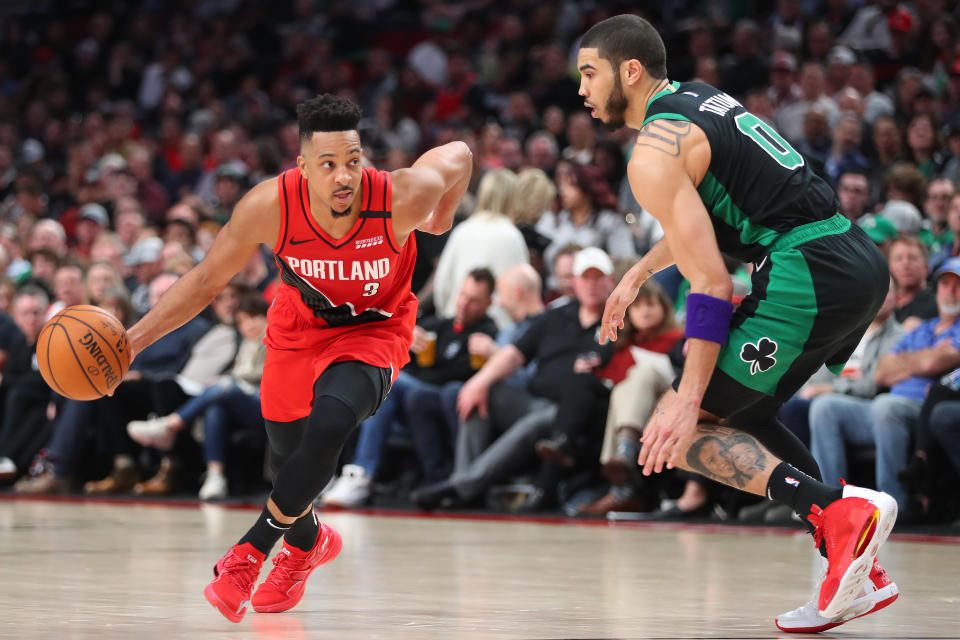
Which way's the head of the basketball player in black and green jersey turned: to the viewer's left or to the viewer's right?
to the viewer's left

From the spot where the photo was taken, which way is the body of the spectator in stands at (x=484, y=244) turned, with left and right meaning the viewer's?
facing away from the viewer

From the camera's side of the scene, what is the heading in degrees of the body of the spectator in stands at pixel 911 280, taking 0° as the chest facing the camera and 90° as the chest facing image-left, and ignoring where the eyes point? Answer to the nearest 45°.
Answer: approximately 45°

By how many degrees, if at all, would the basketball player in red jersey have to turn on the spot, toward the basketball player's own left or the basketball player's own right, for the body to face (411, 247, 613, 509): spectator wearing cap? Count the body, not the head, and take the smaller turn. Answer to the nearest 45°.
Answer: approximately 180°

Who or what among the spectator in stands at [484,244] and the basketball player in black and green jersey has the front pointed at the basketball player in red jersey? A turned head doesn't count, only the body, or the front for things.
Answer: the basketball player in black and green jersey

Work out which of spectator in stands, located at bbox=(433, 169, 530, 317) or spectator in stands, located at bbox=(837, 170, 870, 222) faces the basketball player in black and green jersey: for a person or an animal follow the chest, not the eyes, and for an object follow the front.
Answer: spectator in stands, located at bbox=(837, 170, 870, 222)

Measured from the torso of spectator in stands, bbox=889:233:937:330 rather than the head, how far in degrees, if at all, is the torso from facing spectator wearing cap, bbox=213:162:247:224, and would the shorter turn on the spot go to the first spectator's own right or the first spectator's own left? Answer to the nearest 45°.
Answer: approximately 90° to the first spectator's own right

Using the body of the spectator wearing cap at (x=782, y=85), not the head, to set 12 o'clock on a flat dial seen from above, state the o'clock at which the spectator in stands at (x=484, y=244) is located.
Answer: The spectator in stands is roughly at 1 o'clock from the spectator wearing cap.

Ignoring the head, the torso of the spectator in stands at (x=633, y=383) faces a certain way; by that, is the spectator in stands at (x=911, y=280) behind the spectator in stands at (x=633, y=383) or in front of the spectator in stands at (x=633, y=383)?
behind

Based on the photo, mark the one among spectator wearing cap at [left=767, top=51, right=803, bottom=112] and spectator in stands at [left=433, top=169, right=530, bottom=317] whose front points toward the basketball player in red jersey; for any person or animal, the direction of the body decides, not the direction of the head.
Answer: the spectator wearing cap

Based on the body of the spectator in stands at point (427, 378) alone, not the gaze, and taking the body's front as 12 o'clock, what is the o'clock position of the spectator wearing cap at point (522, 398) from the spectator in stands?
The spectator wearing cap is roughly at 9 o'clock from the spectator in stands.

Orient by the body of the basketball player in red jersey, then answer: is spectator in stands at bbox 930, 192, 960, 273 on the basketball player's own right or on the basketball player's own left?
on the basketball player's own left

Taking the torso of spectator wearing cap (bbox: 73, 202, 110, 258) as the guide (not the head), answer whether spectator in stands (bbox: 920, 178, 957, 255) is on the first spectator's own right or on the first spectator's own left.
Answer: on the first spectator's own left

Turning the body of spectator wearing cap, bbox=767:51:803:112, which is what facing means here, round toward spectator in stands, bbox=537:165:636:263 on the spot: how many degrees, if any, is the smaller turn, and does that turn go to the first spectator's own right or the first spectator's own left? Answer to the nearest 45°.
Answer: approximately 45° to the first spectator's own right
